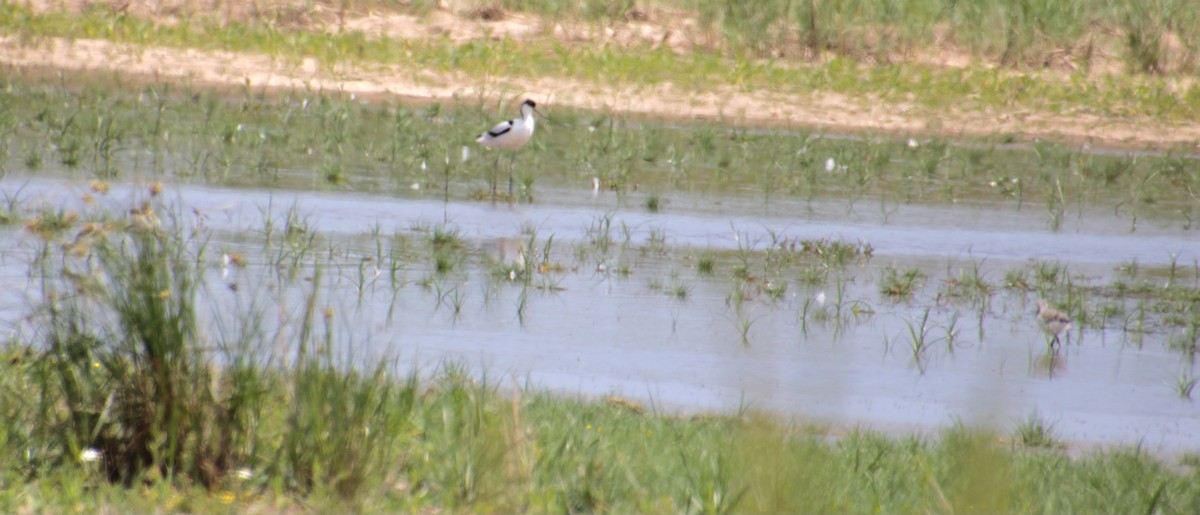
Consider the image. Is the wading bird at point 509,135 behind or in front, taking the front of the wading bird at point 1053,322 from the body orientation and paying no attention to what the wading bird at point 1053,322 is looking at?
in front

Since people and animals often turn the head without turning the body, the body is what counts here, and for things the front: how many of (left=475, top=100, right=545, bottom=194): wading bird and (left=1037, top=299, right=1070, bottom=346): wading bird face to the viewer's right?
1

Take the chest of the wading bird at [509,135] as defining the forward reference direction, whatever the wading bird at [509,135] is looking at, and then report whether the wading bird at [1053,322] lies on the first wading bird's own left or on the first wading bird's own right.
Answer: on the first wading bird's own right

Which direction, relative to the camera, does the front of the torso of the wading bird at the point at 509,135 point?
to the viewer's right

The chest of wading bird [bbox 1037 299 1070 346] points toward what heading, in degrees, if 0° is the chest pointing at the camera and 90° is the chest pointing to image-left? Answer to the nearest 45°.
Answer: approximately 90°
